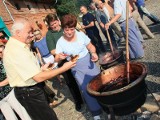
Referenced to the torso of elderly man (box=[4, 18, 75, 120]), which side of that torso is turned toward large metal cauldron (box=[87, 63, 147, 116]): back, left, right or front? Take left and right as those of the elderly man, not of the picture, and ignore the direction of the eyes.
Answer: front

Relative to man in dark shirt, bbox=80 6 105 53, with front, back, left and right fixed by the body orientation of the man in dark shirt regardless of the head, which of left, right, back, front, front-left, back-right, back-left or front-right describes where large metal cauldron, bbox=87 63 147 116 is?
front-left

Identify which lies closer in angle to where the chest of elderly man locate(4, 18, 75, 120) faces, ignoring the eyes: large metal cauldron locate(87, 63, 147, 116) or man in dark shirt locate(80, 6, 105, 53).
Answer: the large metal cauldron

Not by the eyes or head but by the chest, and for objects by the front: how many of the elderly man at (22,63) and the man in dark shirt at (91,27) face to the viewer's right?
1

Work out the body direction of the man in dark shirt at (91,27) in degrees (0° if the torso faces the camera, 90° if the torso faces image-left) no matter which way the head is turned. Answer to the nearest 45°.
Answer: approximately 45°

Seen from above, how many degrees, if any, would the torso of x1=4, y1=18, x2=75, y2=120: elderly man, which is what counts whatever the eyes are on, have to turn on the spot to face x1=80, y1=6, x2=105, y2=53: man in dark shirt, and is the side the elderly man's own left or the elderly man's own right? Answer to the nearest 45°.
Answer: approximately 45° to the elderly man's own left

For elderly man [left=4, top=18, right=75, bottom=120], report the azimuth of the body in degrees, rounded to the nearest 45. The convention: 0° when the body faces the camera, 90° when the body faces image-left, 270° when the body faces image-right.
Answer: approximately 270°
